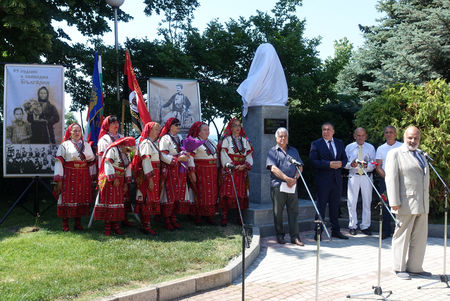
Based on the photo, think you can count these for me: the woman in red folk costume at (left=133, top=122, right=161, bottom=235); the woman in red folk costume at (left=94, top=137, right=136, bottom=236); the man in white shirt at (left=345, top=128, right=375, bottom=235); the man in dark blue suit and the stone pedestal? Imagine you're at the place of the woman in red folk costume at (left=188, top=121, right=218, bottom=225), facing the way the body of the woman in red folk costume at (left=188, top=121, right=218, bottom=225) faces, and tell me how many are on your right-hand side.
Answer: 2

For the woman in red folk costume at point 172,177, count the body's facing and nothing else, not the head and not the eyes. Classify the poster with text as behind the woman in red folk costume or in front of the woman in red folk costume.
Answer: behind

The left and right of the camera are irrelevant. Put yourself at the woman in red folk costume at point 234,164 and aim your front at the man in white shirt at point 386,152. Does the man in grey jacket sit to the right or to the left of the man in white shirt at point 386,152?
right

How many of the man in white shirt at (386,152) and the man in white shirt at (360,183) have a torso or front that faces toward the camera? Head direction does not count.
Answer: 2

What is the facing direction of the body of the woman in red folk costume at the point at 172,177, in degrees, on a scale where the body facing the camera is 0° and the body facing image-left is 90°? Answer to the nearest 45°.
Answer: approximately 315°

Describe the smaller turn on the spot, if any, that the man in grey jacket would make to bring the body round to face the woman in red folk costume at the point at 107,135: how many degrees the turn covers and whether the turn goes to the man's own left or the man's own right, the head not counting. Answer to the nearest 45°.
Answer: approximately 135° to the man's own right

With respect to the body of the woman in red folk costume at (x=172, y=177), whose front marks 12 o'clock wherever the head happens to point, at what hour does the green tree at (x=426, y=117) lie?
The green tree is roughly at 10 o'clock from the woman in red folk costume.

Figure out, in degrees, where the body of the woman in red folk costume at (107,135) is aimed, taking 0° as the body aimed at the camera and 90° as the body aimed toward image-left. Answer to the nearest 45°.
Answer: approximately 315°

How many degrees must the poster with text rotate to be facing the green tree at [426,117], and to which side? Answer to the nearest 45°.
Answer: approximately 90° to its left

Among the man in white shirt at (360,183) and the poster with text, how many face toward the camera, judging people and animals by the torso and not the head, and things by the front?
2

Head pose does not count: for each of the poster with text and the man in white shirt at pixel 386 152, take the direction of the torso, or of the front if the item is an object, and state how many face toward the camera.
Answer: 2
